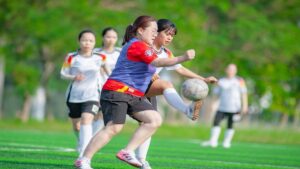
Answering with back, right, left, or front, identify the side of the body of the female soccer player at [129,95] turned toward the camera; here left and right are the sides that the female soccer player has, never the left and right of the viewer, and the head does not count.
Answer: right

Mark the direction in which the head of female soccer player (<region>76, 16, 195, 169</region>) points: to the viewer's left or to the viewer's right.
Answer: to the viewer's right

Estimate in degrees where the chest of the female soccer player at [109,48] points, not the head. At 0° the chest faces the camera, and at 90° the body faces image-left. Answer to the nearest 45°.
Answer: approximately 0°

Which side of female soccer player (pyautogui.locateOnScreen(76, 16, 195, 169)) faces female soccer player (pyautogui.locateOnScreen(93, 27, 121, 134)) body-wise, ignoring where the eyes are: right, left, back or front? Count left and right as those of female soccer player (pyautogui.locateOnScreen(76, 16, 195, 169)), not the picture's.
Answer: left

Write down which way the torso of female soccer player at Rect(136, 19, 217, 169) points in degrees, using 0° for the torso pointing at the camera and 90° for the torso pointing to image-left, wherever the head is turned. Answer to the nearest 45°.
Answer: approximately 315°

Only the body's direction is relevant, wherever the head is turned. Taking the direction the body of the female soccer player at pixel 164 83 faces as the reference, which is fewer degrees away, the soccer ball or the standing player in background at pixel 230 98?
the soccer ball

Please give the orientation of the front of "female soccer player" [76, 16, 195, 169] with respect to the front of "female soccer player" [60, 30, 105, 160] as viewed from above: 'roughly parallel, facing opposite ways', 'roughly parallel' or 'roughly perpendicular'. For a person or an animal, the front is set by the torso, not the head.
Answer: roughly perpendicular
